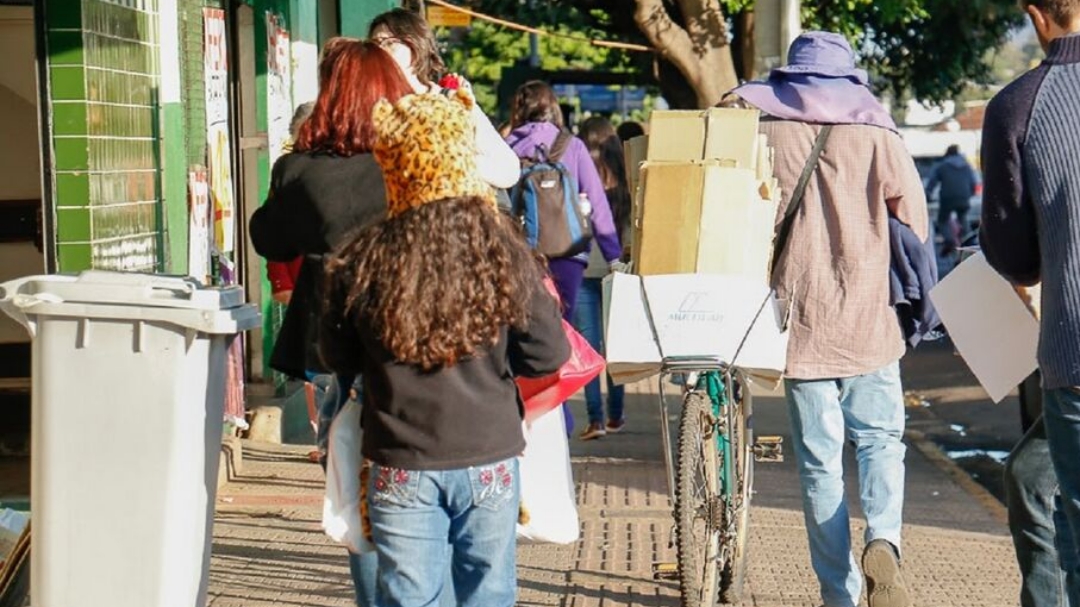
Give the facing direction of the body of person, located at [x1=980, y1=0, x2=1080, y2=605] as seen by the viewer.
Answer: away from the camera

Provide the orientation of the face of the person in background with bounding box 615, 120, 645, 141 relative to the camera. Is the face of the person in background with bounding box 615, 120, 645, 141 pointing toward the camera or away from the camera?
away from the camera

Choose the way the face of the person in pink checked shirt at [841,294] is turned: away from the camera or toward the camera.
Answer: away from the camera

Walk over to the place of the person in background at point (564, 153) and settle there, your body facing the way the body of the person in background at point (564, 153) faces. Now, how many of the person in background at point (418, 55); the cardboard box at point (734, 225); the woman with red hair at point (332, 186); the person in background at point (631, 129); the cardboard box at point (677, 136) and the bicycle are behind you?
5

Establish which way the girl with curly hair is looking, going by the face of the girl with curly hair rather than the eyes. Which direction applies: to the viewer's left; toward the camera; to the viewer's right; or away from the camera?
away from the camera

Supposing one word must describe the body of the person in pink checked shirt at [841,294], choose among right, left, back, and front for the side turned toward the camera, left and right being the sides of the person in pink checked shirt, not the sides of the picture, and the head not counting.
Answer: back

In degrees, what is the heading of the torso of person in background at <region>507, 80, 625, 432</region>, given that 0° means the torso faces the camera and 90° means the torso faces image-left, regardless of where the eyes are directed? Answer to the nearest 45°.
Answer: approximately 180°

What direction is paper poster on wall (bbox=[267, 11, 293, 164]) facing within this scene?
to the viewer's right

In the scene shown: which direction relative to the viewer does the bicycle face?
away from the camera

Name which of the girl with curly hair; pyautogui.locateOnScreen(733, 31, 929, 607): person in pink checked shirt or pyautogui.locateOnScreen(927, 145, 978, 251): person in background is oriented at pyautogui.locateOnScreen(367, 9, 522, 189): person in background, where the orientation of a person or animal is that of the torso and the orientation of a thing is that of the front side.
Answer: the girl with curly hair

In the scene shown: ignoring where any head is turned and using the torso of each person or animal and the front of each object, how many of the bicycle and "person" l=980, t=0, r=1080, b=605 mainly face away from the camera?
2

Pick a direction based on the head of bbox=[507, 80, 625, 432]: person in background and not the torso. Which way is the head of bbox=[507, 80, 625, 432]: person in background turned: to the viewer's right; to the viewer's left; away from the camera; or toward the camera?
away from the camera
